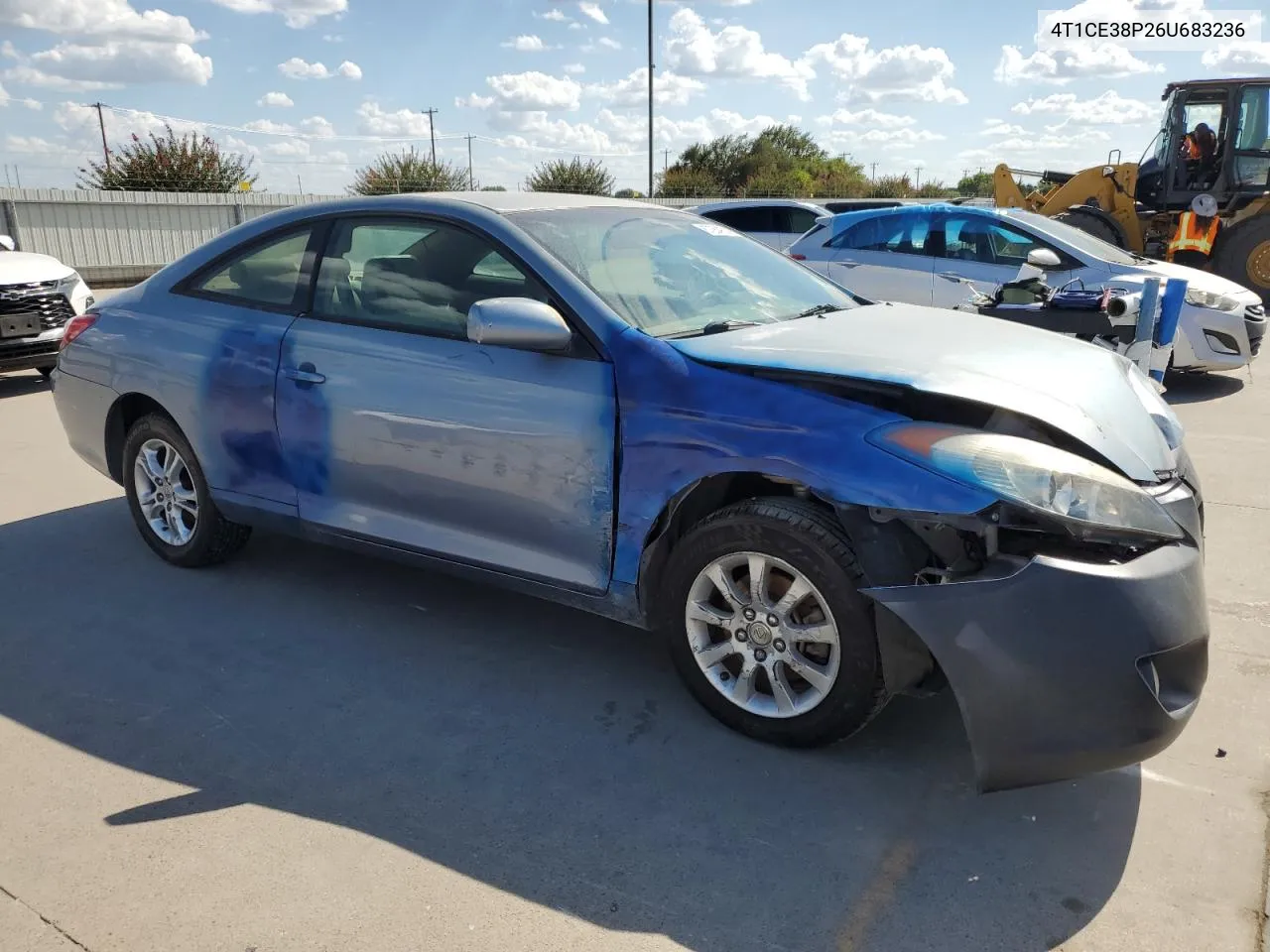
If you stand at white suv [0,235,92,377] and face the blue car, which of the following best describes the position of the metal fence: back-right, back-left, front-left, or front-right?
back-left

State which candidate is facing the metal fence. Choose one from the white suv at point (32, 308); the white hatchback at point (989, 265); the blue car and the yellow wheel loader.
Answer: the yellow wheel loader

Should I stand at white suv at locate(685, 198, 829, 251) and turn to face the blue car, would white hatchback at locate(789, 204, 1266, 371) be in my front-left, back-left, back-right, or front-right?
front-left

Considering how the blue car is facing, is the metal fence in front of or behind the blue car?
behind

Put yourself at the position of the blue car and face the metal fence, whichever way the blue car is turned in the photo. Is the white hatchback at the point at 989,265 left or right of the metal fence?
right

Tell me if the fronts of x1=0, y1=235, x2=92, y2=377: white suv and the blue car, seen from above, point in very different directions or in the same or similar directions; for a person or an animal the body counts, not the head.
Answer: same or similar directions

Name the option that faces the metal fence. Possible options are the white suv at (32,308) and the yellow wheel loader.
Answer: the yellow wheel loader

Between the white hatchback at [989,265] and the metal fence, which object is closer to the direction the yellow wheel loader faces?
the metal fence

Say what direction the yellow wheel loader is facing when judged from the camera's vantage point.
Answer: facing to the left of the viewer

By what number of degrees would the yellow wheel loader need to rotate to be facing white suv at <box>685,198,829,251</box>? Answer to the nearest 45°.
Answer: approximately 45° to its left

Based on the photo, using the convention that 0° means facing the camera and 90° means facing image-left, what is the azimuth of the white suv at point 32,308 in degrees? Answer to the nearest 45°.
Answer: approximately 315°

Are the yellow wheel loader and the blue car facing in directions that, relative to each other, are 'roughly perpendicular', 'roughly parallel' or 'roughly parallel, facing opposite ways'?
roughly parallel, facing opposite ways

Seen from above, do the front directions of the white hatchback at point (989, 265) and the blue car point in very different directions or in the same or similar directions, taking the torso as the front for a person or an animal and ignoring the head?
same or similar directions

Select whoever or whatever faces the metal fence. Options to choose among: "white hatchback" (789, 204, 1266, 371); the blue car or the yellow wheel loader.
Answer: the yellow wheel loader

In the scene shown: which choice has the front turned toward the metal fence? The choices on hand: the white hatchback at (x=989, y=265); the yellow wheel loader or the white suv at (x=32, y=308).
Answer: the yellow wheel loader

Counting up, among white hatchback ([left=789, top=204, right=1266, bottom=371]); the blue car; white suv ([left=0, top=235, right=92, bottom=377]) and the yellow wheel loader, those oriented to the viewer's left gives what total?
1

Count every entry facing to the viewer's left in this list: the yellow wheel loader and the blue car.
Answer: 1
